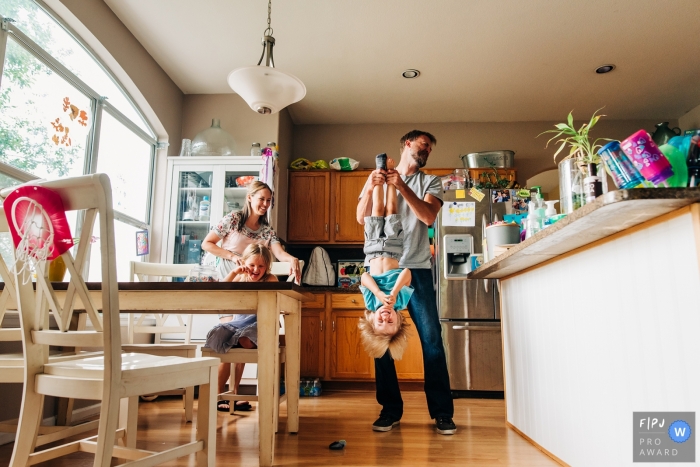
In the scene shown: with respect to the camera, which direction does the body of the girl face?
toward the camera

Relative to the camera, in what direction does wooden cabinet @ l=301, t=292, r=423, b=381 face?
facing the viewer

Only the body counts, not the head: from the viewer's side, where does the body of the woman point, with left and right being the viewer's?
facing the viewer and to the right of the viewer

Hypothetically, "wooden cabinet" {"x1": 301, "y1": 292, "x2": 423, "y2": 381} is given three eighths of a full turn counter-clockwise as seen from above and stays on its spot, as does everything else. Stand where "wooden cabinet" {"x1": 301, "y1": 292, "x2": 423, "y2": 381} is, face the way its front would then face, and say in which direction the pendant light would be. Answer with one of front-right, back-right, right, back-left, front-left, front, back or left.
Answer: back-right

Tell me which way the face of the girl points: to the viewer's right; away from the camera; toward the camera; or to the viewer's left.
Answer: toward the camera

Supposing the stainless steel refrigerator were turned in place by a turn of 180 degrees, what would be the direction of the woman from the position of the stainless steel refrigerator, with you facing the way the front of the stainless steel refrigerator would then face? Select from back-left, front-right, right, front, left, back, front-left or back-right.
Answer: back-left

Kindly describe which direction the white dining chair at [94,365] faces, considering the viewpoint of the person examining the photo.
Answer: facing away from the viewer and to the right of the viewer

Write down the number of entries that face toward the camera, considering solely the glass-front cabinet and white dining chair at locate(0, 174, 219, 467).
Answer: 1

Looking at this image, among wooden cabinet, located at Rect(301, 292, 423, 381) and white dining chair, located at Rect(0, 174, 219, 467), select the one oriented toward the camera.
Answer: the wooden cabinet

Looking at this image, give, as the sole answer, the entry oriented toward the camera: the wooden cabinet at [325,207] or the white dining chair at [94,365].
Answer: the wooden cabinet

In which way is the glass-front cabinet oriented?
toward the camera

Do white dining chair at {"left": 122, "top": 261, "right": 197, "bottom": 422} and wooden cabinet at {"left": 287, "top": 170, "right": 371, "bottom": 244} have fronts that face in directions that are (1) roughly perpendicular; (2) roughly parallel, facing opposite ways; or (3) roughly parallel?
roughly parallel

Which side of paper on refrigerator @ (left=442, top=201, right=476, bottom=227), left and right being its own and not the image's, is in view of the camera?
front
